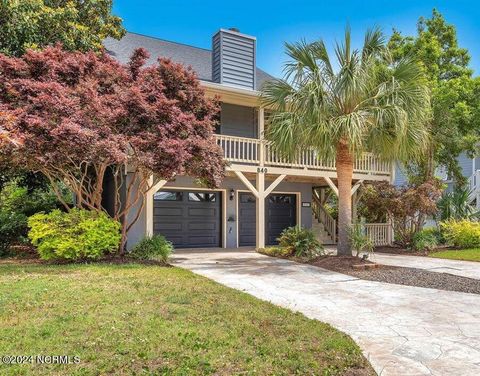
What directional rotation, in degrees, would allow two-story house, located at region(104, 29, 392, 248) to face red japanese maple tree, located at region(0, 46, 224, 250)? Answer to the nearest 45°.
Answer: approximately 45° to its right

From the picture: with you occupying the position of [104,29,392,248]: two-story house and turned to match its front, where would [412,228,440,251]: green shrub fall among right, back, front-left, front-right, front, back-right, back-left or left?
left

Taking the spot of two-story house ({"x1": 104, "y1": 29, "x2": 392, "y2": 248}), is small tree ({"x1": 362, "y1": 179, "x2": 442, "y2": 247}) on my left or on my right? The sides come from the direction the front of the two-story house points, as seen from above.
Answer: on my left

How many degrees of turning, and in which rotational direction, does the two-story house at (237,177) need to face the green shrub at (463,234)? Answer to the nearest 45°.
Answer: approximately 90° to its left

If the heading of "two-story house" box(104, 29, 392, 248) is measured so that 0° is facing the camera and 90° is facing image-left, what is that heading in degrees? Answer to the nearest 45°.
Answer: approximately 0°

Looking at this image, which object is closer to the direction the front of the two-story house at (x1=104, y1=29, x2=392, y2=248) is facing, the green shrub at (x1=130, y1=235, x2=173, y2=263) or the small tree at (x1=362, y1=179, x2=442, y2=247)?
the green shrub

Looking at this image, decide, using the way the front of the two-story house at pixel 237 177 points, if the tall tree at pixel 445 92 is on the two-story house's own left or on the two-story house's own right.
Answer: on the two-story house's own left

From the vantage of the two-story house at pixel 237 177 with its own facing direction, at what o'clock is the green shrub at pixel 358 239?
The green shrub is roughly at 11 o'clock from the two-story house.

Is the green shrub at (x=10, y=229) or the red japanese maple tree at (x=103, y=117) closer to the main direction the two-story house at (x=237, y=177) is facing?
the red japanese maple tree

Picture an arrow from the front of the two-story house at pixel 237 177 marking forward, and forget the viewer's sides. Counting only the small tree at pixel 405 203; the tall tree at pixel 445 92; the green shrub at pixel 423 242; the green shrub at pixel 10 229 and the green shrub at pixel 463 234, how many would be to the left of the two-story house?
4

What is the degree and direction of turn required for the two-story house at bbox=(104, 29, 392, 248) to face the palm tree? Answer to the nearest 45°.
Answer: approximately 45° to its left

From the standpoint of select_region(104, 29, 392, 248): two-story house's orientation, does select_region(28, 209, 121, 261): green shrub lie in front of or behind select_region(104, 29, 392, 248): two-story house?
in front
